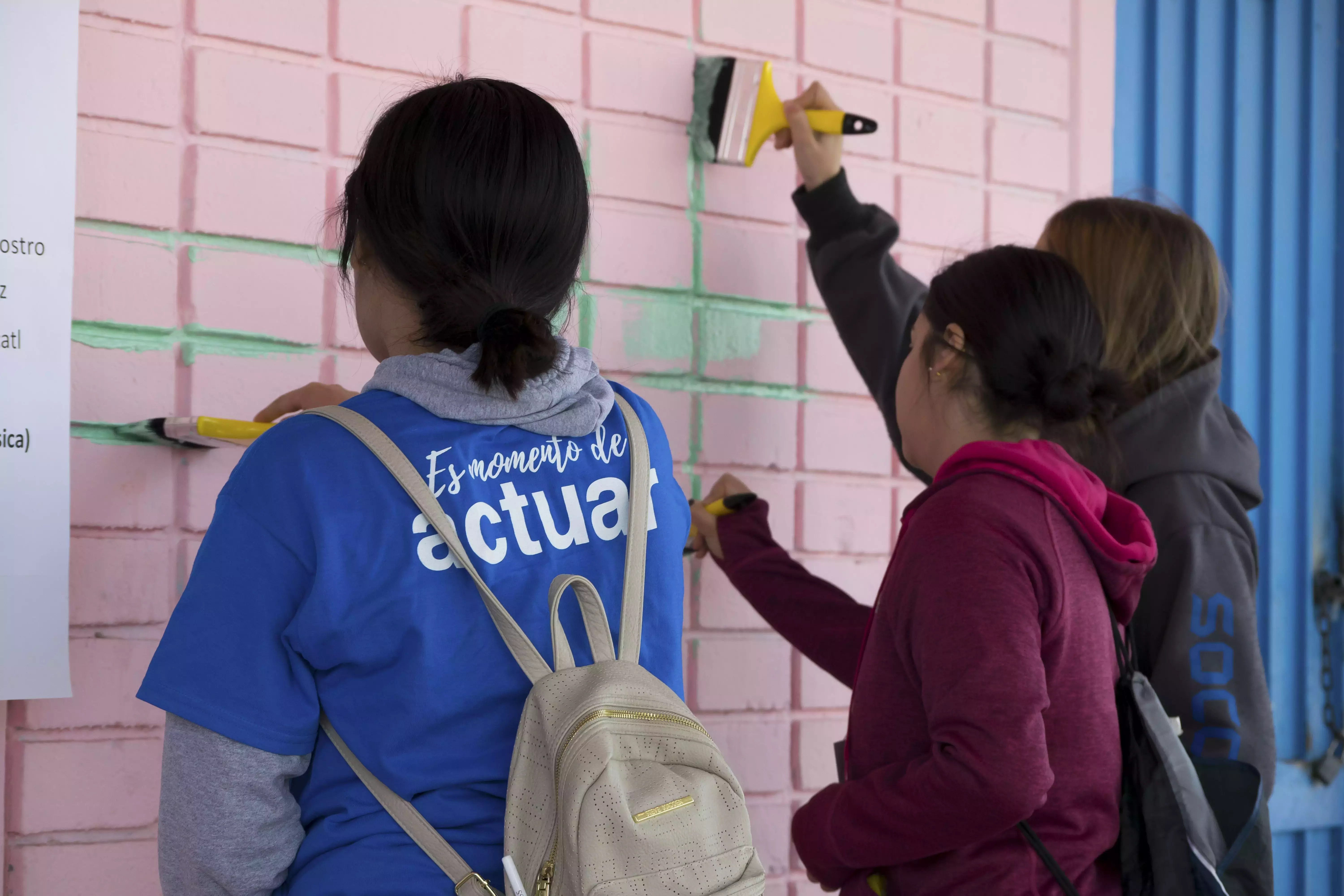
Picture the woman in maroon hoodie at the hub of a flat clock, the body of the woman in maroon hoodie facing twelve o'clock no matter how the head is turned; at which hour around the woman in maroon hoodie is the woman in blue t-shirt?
The woman in blue t-shirt is roughly at 9 o'clock from the woman in maroon hoodie.

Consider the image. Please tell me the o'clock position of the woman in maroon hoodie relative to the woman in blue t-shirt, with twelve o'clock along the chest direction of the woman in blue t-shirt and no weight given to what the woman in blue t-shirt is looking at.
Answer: The woman in maroon hoodie is roughly at 4 o'clock from the woman in blue t-shirt.

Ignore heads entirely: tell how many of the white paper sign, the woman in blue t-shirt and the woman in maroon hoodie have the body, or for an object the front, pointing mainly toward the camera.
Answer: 1

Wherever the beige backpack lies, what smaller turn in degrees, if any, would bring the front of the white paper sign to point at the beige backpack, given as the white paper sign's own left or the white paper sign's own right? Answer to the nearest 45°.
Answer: approximately 45° to the white paper sign's own left

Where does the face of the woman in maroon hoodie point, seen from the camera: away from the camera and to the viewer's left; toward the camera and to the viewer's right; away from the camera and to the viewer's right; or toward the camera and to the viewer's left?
away from the camera and to the viewer's left

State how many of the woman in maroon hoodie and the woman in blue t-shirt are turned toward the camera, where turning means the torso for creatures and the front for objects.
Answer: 0

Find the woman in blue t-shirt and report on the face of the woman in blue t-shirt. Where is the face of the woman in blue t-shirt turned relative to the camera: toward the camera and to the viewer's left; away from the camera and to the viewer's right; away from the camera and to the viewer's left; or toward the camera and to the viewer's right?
away from the camera and to the viewer's left

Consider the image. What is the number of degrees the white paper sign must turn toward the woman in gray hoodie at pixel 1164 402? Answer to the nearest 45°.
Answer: approximately 90° to its left

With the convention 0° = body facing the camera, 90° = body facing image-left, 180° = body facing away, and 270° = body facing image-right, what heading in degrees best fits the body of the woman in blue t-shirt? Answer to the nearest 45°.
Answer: approximately 135°

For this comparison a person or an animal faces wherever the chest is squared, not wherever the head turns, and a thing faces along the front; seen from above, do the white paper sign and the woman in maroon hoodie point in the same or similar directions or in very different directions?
very different directions

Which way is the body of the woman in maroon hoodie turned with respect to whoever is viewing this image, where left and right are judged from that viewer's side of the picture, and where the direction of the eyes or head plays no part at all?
facing away from the viewer and to the left of the viewer

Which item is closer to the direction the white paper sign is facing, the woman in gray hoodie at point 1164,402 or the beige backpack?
the beige backpack

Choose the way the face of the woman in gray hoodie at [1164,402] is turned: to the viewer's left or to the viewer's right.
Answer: to the viewer's left
